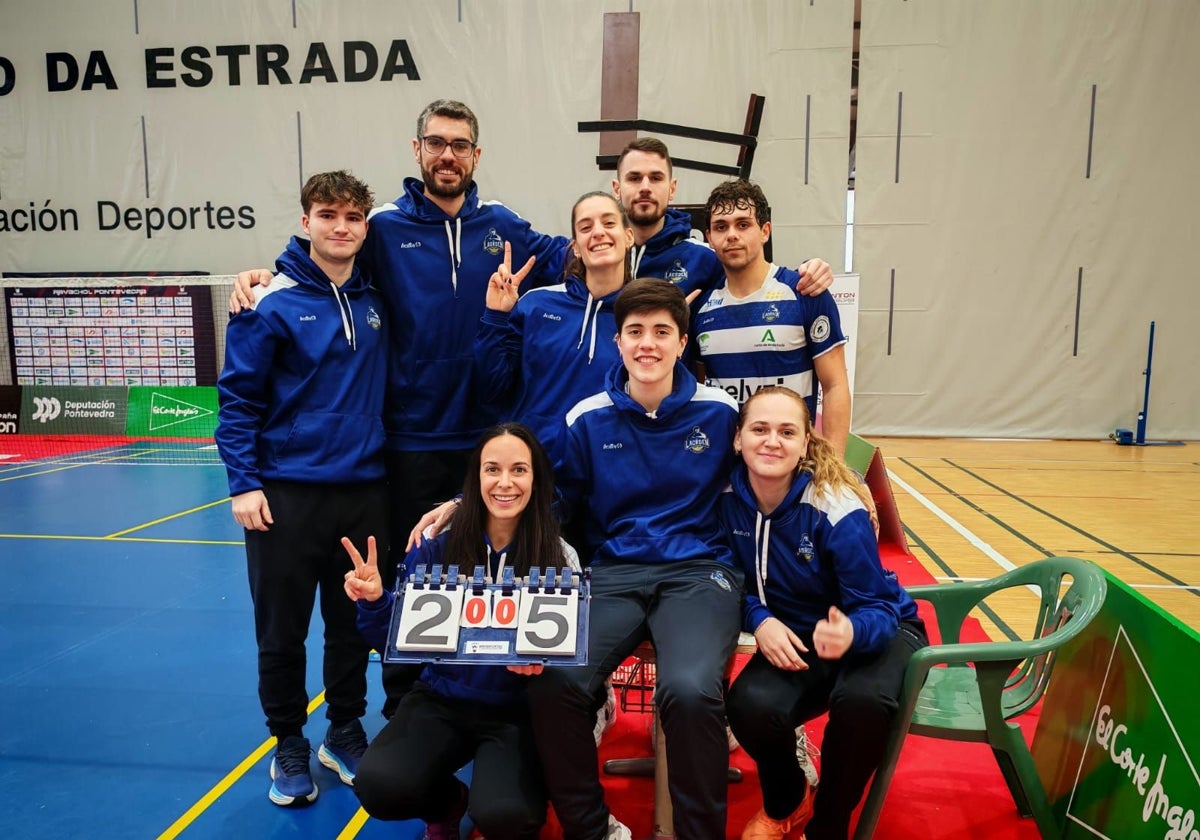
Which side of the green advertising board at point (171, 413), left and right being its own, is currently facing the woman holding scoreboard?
front

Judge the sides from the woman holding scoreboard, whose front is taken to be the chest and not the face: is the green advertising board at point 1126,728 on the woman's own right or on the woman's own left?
on the woman's own left

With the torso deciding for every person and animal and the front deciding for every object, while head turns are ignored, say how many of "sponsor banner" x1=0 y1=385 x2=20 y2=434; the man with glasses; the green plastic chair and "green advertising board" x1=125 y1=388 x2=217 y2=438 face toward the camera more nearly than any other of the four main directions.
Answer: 3

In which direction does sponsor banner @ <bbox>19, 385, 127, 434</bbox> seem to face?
toward the camera

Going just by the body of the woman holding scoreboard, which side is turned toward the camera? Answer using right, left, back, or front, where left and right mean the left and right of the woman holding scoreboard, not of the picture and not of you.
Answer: front

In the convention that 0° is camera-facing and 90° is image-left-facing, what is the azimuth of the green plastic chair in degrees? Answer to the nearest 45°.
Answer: approximately 90°

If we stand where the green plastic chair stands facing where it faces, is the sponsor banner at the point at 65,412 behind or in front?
in front

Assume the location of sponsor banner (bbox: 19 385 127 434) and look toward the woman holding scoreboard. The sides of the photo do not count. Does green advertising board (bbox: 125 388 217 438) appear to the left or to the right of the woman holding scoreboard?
left

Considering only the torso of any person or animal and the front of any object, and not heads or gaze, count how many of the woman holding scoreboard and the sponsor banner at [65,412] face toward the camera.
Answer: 2

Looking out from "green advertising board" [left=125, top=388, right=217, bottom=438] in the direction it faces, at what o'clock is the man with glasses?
The man with glasses is roughly at 12 o'clock from the green advertising board.

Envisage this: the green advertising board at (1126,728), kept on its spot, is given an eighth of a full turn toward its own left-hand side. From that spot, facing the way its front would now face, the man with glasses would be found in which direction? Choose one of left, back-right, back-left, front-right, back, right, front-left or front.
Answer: right

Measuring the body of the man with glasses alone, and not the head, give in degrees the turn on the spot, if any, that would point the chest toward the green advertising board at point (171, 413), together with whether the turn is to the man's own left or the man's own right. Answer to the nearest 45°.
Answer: approximately 180°

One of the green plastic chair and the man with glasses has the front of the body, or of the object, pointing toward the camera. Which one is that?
the man with glasses

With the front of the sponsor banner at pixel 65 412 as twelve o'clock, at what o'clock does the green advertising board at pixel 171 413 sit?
The green advertising board is roughly at 10 o'clock from the sponsor banner.

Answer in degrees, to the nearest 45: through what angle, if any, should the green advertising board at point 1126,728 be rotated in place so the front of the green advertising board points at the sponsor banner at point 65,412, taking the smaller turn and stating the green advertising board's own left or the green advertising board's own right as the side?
approximately 45° to the green advertising board's own right
